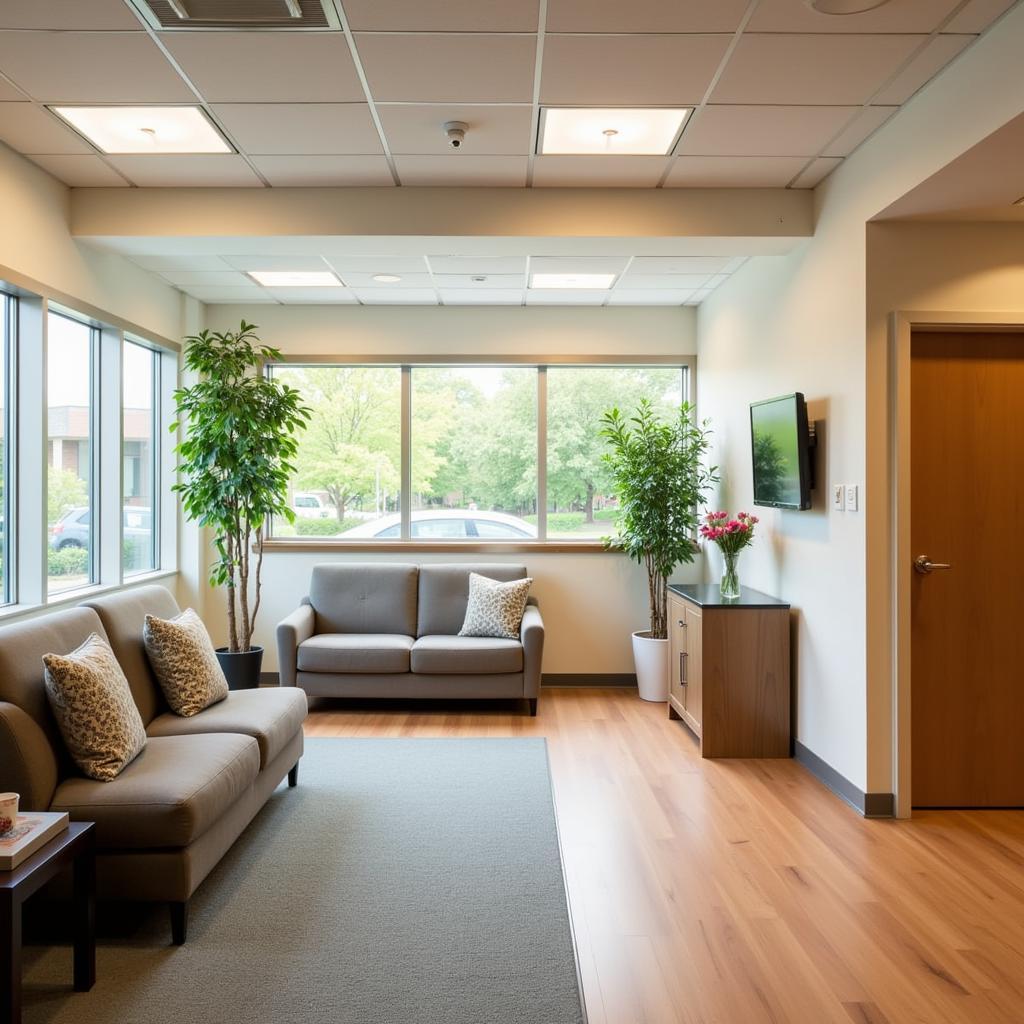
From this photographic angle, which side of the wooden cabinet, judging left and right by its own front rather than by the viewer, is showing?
left

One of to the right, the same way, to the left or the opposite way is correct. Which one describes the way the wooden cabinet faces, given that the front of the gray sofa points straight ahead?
to the right

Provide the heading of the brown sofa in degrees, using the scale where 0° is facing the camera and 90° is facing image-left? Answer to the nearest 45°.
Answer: approximately 315°

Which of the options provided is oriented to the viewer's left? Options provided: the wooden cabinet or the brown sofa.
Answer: the wooden cabinet

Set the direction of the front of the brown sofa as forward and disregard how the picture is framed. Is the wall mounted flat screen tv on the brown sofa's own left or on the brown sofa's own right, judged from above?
on the brown sofa's own left

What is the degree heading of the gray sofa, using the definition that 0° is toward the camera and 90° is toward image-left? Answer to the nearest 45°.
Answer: approximately 0°

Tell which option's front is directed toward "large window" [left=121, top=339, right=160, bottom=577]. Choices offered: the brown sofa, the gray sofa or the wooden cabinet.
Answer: the wooden cabinet

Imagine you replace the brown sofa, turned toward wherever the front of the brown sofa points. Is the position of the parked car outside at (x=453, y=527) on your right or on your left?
on your left

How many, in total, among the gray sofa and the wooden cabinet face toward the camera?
1

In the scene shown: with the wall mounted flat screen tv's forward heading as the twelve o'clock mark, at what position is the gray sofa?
The gray sofa is roughly at 2 o'clock from the wall mounted flat screen tv.

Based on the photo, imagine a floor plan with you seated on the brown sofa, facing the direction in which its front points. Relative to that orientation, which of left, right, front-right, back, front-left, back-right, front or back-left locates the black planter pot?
back-left

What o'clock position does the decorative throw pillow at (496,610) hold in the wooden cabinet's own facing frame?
The decorative throw pillow is roughly at 1 o'clock from the wooden cabinet.
